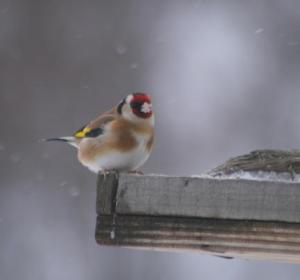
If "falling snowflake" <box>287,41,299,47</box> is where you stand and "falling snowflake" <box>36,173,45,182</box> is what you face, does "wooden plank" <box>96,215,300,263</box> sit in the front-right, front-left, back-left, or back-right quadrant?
front-left

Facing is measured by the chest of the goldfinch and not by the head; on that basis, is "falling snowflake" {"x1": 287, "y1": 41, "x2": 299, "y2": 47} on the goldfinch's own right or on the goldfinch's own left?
on the goldfinch's own left

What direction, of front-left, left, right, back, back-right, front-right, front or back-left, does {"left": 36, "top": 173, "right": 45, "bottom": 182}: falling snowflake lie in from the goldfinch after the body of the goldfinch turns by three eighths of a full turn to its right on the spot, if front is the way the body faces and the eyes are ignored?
right

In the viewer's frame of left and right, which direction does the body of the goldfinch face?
facing the viewer and to the right of the viewer

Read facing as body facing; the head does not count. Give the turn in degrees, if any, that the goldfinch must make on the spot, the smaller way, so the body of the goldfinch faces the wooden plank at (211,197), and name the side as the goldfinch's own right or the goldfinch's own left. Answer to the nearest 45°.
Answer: approximately 45° to the goldfinch's own left
